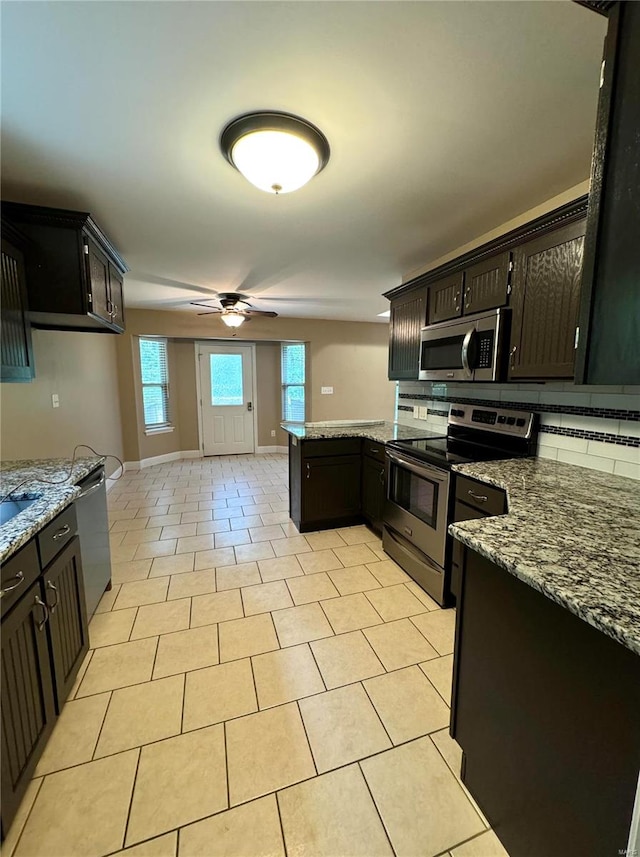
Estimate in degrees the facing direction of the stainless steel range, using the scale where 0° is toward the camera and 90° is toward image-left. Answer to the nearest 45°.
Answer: approximately 45°

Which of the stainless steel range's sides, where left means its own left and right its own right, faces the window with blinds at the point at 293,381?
right

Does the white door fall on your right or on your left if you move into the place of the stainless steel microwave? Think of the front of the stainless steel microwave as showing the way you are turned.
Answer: on your right

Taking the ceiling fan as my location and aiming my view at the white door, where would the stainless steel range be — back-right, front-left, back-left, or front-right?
back-right

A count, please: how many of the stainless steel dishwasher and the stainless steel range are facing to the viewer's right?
1

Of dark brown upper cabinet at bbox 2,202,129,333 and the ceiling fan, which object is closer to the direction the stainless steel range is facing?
the dark brown upper cabinet

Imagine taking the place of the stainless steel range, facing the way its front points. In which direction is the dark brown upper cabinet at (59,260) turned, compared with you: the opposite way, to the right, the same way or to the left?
the opposite way

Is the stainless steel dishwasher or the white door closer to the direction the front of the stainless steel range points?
the stainless steel dishwasher

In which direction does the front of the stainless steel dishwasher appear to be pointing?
to the viewer's right

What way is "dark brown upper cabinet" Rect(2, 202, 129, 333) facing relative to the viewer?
to the viewer's right
